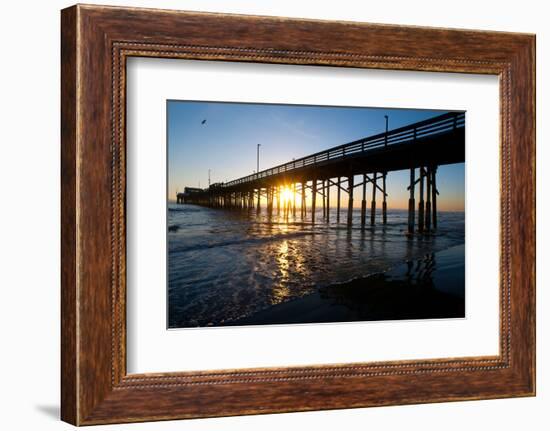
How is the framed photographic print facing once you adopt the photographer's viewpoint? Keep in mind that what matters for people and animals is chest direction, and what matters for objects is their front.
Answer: facing the viewer and to the right of the viewer
